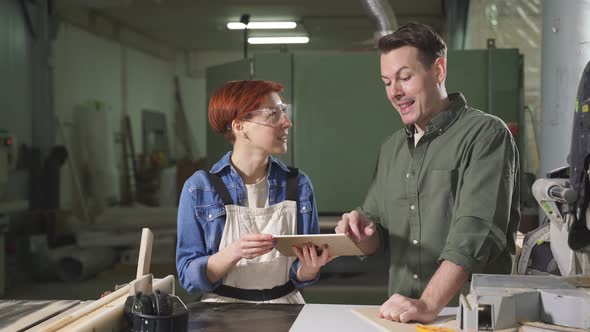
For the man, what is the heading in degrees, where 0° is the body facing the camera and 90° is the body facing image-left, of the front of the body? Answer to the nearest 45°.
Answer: approximately 45°

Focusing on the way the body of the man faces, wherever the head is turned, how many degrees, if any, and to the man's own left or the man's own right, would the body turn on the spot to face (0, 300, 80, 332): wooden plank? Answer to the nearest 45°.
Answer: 0° — they already face it

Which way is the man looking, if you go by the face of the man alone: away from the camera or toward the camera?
toward the camera

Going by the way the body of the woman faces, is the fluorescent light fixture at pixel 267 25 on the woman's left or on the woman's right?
on the woman's left

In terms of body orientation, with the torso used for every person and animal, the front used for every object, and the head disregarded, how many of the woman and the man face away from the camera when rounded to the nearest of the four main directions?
0

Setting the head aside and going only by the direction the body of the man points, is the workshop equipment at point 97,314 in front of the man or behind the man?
in front

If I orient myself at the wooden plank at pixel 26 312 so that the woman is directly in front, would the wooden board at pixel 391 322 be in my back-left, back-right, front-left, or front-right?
front-right

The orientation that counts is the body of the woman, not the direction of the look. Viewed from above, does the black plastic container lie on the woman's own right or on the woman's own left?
on the woman's own right

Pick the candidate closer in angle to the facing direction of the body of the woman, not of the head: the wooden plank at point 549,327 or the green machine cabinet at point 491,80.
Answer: the wooden plank

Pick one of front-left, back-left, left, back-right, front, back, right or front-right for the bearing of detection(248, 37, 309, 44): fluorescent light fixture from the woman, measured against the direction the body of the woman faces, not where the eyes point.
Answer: back-left

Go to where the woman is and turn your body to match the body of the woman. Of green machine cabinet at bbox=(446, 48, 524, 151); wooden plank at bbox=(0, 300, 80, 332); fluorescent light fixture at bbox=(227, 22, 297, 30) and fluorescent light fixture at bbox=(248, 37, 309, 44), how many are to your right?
1

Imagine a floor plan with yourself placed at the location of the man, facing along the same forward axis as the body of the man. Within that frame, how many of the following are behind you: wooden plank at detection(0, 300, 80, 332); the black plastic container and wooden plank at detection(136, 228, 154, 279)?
0

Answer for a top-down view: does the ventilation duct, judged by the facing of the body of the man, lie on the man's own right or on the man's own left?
on the man's own right

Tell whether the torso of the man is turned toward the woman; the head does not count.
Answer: no

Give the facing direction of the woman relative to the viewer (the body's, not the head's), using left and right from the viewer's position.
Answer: facing the viewer and to the right of the viewer
